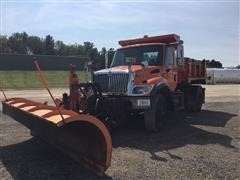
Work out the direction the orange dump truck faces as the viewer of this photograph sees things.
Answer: facing the viewer and to the left of the viewer
